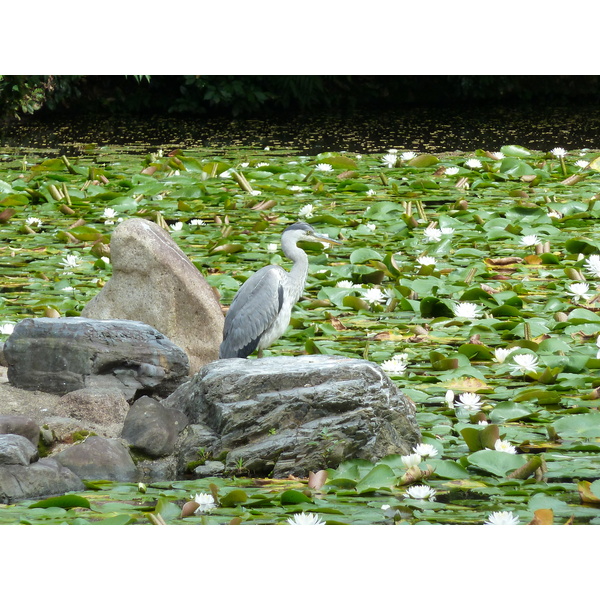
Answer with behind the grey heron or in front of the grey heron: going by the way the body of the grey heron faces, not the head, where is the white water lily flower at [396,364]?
in front

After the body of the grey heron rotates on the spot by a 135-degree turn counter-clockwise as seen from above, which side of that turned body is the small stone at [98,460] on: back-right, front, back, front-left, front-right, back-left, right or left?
left

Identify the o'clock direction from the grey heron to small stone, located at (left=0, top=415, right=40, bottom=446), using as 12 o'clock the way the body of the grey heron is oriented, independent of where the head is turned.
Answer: The small stone is roughly at 5 o'clock from the grey heron.

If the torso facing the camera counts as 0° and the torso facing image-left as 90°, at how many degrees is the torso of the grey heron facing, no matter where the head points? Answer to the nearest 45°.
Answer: approximately 270°

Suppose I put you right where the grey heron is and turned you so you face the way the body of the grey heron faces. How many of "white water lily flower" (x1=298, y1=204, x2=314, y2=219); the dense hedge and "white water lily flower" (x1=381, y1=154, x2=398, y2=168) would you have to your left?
3

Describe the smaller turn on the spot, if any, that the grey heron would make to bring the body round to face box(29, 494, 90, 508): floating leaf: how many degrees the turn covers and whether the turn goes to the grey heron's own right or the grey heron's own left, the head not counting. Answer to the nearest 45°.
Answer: approximately 135° to the grey heron's own right

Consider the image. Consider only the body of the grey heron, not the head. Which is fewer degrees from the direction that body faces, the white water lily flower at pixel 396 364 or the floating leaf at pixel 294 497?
the white water lily flower

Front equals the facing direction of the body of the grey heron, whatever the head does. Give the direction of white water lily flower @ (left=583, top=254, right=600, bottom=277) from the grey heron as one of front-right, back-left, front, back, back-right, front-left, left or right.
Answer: front-left

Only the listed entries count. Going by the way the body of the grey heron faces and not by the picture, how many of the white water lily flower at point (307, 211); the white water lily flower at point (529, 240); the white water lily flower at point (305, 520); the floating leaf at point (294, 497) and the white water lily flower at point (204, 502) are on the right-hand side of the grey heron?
3

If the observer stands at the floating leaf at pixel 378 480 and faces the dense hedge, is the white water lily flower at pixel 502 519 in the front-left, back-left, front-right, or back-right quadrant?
back-right

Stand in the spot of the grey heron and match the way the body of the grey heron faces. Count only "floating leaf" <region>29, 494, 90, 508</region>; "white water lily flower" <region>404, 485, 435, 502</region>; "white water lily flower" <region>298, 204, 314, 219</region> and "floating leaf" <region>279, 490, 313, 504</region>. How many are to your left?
1

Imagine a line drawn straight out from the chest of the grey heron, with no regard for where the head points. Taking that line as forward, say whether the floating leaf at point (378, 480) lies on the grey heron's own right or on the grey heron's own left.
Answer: on the grey heron's own right

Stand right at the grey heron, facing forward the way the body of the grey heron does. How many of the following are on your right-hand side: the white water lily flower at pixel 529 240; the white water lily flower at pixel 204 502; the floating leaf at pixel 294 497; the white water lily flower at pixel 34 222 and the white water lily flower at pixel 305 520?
3

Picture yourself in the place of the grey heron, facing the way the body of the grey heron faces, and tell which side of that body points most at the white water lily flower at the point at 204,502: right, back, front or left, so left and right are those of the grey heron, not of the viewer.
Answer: right
